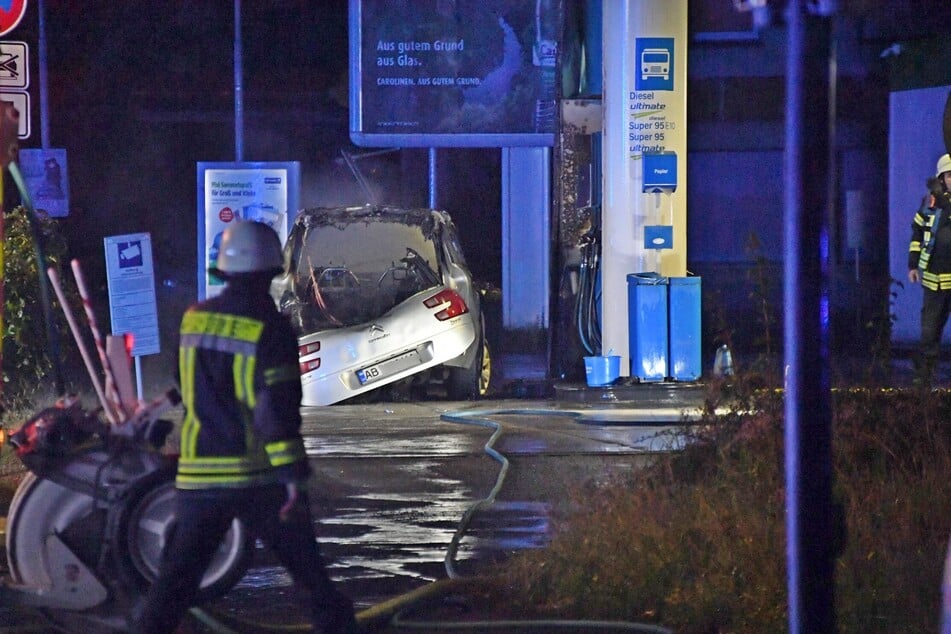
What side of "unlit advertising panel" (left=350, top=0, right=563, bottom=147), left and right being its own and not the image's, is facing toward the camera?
front

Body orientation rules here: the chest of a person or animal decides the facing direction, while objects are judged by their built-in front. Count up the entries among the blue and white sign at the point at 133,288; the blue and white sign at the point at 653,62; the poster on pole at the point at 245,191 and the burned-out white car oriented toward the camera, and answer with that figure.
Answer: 3

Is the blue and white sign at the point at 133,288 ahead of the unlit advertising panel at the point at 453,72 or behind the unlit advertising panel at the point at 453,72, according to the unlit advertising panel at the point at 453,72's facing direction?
ahead

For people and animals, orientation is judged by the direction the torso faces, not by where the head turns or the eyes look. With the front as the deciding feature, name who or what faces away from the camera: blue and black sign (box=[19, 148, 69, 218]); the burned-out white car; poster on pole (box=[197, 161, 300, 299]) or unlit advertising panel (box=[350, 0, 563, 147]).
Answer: the burned-out white car

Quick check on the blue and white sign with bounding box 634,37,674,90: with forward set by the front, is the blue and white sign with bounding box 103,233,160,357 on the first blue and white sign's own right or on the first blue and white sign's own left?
on the first blue and white sign's own right

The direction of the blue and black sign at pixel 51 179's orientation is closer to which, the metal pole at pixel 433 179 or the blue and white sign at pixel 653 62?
the blue and white sign

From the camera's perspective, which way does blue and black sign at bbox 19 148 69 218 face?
toward the camera

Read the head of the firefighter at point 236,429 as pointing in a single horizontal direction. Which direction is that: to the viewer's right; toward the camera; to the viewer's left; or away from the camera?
away from the camera

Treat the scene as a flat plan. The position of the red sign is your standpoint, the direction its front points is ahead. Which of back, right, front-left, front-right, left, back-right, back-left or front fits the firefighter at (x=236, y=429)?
front

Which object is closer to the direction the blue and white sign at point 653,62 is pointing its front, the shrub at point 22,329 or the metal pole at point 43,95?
the shrub

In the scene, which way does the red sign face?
toward the camera

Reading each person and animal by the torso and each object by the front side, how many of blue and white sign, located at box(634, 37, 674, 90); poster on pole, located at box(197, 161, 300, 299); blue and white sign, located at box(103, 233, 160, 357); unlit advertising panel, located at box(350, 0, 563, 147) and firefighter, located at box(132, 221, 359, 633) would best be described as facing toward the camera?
4

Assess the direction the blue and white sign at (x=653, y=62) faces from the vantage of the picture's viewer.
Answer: facing the viewer

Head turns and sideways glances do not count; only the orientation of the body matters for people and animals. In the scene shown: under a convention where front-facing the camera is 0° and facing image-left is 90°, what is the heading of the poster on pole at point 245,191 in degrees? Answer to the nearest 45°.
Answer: approximately 0°

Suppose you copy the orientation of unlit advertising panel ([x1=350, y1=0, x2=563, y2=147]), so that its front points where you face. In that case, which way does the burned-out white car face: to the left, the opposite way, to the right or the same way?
the opposite way
